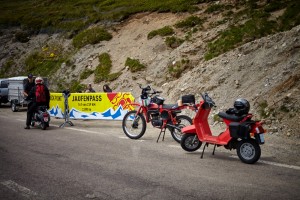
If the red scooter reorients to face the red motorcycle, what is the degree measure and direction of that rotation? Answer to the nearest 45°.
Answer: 0° — it already faces it

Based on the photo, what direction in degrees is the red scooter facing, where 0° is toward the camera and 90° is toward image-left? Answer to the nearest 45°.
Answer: approximately 135°

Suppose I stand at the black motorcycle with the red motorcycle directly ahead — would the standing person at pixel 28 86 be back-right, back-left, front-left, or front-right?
back-left
